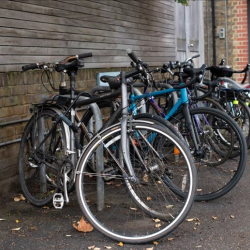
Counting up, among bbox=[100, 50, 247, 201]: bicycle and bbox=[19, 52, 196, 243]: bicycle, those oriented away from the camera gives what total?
0

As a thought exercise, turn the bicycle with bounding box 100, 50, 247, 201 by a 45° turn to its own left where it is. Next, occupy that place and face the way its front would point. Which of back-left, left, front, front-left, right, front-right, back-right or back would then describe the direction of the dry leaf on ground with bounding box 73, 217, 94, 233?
back

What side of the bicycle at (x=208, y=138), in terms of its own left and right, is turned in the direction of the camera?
right

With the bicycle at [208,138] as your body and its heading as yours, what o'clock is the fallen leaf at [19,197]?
The fallen leaf is roughly at 6 o'clock from the bicycle.
